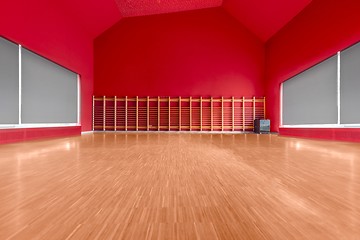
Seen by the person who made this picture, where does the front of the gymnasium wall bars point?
facing the viewer

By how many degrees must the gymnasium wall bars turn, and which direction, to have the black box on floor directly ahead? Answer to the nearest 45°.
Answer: approximately 90° to its left
